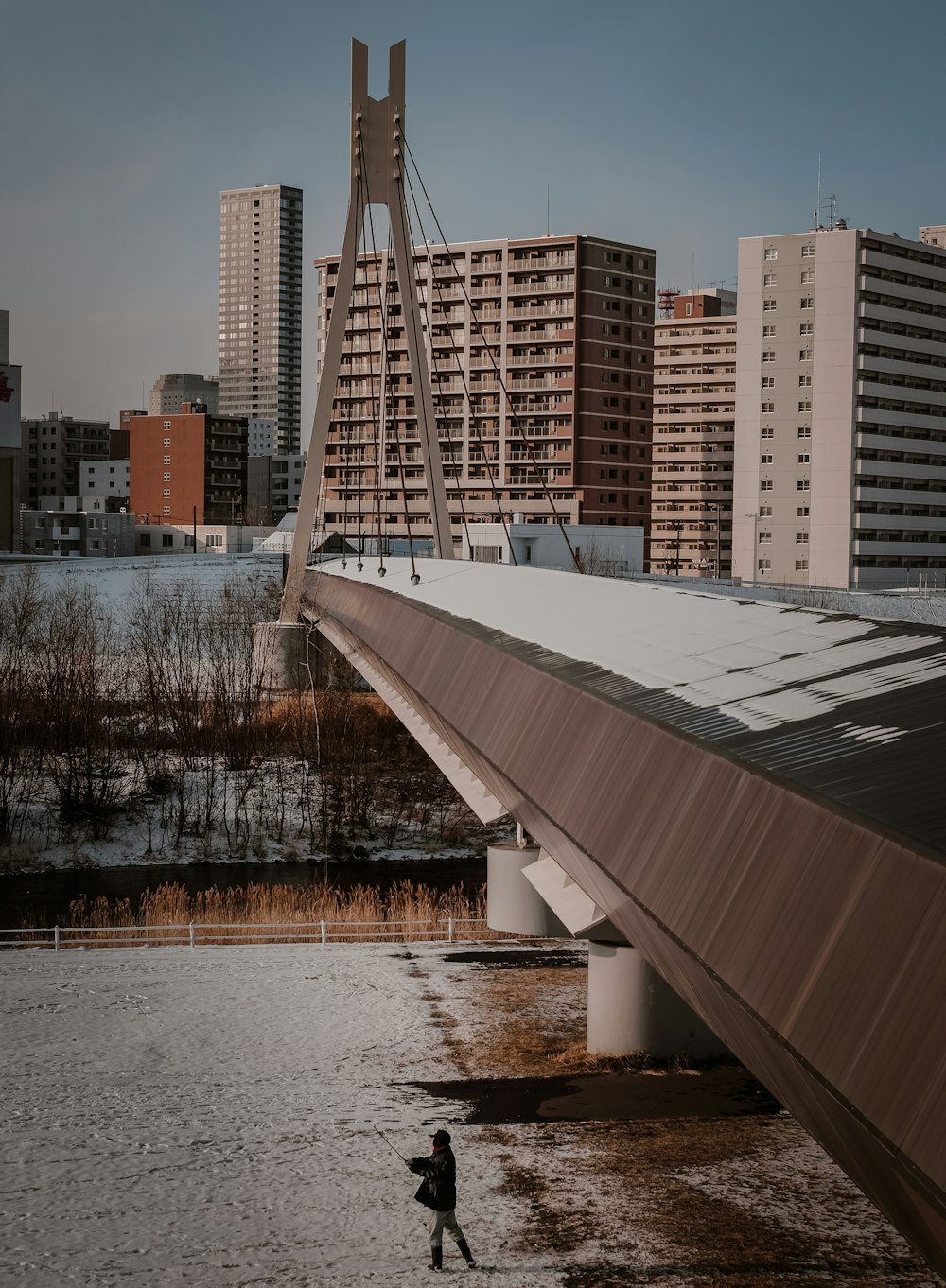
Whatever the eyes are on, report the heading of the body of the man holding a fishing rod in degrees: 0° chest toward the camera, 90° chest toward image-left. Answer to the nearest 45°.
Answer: approximately 90°
